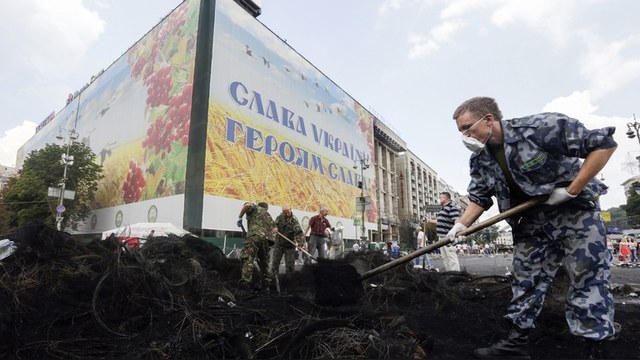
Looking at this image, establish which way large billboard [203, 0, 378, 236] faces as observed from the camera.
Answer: facing the viewer and to the right of the viewer

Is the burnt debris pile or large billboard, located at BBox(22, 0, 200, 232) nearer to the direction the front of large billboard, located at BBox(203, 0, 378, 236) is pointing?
the burnt debris pile

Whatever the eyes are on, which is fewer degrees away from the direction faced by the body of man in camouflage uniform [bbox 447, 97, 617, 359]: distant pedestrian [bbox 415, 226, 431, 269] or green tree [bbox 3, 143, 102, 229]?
the green tree

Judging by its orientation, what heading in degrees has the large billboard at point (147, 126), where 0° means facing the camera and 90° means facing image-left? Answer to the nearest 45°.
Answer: approximately 45°

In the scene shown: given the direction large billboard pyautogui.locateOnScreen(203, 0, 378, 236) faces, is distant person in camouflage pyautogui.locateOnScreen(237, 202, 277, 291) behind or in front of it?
in front

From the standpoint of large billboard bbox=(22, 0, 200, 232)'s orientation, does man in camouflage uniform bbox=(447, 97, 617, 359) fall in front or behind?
in front

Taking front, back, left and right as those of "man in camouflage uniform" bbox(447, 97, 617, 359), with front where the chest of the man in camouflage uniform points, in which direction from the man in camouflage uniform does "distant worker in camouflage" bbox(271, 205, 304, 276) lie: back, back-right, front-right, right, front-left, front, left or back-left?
right

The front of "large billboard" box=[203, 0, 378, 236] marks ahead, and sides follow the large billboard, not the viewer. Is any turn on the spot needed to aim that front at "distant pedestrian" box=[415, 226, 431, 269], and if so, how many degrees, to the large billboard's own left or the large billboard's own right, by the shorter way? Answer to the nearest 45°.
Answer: approximately 45° to the large billboard's own right

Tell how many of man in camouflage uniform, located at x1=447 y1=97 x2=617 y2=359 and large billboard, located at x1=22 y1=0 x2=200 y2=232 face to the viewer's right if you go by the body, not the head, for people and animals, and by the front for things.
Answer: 0

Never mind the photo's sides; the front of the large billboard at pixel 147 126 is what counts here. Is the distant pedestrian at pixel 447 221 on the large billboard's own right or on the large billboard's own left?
on the large billboard's own left

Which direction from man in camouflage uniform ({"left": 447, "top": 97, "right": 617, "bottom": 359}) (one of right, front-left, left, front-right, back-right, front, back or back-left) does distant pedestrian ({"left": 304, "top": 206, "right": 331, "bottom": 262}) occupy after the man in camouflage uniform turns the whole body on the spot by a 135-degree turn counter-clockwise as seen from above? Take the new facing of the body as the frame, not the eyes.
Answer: back-left
